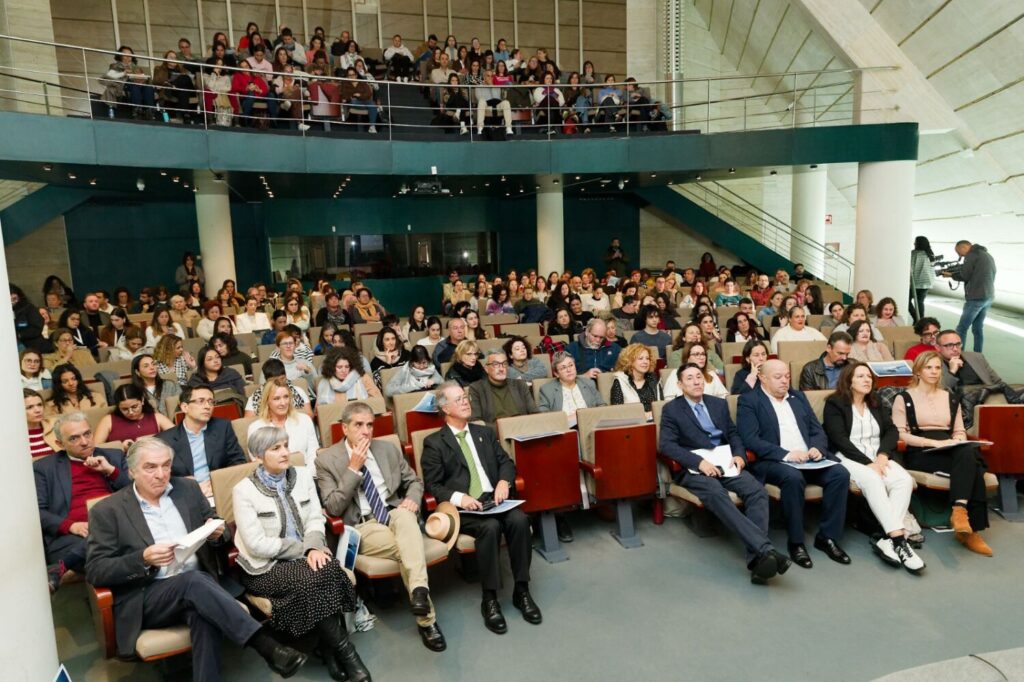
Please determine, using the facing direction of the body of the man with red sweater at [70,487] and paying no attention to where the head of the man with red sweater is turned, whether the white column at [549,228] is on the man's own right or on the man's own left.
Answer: on the man's own left

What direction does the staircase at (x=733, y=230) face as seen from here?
to the viewer's right

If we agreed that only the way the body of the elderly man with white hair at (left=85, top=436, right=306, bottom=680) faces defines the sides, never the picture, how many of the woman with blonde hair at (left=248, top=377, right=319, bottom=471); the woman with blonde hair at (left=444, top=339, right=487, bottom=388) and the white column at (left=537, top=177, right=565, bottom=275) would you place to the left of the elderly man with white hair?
3

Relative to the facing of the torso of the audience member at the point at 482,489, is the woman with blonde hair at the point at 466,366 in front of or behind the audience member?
behind

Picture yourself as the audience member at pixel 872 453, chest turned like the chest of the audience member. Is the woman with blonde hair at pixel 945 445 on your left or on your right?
on your left

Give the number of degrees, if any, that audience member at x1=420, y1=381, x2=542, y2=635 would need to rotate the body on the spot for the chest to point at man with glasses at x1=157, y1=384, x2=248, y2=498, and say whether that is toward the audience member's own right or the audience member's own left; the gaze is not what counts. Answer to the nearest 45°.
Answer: approximately 135° to the audience member's own right

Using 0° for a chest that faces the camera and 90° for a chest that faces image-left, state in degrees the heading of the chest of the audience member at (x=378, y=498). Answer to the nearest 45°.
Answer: approximately 315°
